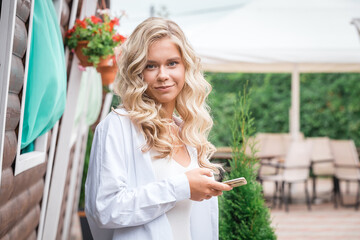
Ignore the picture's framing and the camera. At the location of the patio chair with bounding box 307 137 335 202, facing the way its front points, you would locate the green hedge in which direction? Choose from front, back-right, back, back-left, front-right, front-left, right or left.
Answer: front

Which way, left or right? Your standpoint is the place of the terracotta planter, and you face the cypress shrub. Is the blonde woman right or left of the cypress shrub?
right

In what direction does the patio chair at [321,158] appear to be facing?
away from the camera

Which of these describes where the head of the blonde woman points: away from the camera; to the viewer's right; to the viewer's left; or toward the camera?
toward the camera

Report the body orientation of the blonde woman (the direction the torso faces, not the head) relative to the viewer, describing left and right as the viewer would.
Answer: facing the viewer and to the right of the viewer

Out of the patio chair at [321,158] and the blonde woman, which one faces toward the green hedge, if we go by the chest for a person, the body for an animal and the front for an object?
the patio chair

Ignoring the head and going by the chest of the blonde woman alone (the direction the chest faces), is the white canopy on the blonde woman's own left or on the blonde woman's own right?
on the blonde woman's own left

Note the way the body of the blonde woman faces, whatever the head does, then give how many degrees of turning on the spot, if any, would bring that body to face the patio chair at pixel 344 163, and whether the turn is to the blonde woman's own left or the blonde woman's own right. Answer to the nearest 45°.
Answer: approximately 90° to the blonde woman's own left
